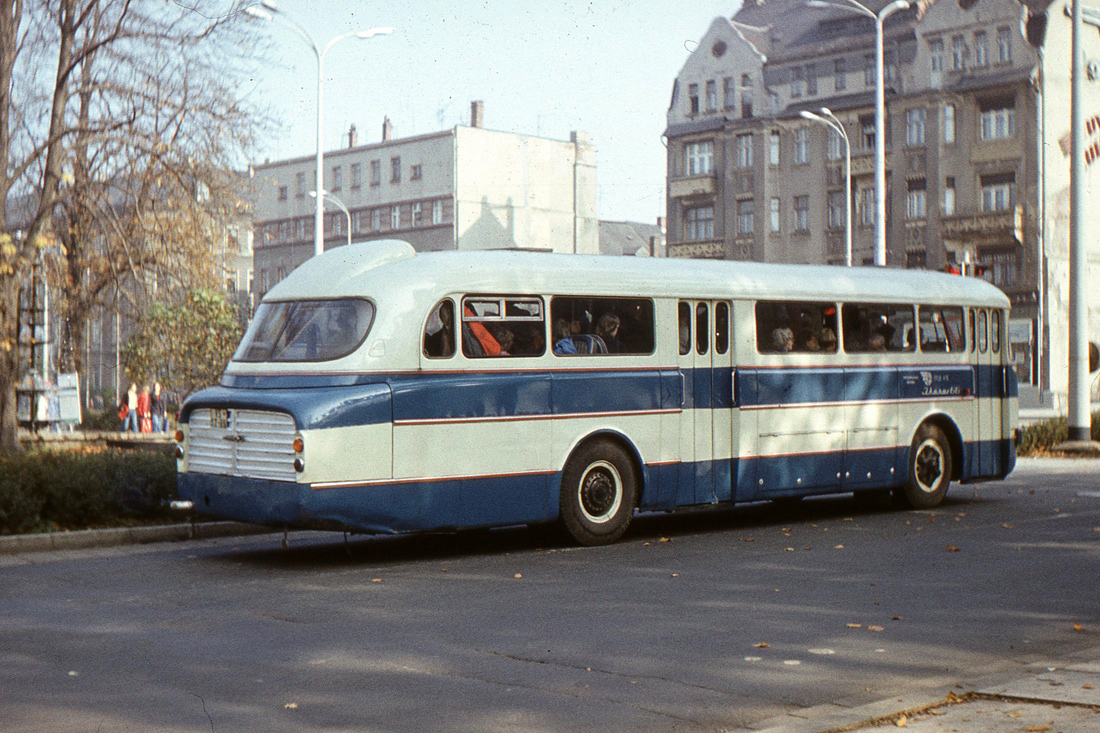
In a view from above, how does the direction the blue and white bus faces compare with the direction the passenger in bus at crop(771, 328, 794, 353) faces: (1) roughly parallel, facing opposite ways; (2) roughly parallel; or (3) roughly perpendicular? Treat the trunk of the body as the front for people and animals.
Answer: roughly parallel

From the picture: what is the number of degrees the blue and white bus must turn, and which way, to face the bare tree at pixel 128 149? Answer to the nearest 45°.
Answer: approximately 90° to its left

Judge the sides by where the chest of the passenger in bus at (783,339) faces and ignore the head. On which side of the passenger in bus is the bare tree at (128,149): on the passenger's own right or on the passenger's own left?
on the passenger's own left

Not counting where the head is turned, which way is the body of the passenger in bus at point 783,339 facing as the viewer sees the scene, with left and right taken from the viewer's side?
facing away from the viewer and to the right of the viewer

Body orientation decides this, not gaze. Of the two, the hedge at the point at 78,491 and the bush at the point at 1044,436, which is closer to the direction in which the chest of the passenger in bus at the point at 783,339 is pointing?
the bush

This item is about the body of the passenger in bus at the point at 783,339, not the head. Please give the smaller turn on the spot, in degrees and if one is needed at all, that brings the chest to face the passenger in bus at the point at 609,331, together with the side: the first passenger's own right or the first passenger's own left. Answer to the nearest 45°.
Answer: approximately 180°

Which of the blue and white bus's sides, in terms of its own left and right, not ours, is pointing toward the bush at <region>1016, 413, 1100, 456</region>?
front
